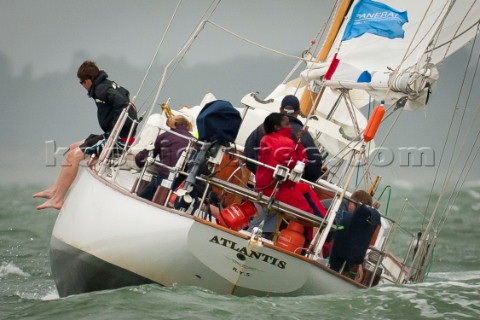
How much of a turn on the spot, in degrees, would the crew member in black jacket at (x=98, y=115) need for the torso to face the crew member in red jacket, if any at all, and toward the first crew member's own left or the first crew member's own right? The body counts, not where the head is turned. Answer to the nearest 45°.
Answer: approximately 135° to the first crew member's own left

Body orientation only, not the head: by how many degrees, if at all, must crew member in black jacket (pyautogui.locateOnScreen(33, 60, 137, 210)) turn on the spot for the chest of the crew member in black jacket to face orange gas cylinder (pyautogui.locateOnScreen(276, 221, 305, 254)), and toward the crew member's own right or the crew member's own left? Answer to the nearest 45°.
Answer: approximately 135° to the crew member's own left

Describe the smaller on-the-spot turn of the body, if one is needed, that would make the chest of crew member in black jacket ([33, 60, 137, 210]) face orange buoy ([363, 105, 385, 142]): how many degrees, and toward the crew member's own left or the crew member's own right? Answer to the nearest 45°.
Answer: approximately 135° to the crew member's own left

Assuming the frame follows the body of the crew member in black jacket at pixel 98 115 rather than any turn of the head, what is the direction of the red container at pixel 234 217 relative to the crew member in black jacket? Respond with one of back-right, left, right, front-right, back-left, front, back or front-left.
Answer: back-left

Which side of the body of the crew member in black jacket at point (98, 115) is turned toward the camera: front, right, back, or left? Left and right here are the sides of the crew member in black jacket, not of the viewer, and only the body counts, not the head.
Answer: left
